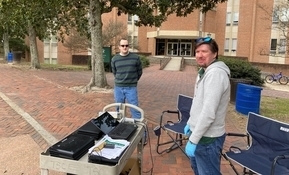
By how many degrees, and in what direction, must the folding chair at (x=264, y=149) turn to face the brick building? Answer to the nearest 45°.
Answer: approximately 135° to its right

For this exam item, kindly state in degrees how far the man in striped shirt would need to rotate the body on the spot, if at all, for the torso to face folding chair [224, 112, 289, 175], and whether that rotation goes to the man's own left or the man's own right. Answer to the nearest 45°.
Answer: approximately 45° to the man's own left

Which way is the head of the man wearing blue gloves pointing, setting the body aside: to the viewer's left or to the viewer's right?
to the viewer's left

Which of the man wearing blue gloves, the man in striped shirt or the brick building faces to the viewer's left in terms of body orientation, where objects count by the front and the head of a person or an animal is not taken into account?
the man wearing blue gloves

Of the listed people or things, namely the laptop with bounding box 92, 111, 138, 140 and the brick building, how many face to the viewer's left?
0

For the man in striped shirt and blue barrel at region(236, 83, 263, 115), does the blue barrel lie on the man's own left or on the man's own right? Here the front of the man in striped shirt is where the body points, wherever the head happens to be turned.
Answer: on the man's own left

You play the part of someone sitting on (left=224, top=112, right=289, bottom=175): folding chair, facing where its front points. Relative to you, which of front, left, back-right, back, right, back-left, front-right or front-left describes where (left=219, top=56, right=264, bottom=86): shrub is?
back-right

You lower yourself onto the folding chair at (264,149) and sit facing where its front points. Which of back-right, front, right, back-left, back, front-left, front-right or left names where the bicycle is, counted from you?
back-right

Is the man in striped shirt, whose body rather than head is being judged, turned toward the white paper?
yes

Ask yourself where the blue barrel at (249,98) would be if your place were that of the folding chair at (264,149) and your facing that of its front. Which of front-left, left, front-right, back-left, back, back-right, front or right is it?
back-right

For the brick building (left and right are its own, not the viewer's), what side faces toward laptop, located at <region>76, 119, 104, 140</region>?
front
